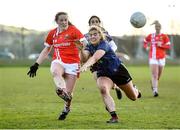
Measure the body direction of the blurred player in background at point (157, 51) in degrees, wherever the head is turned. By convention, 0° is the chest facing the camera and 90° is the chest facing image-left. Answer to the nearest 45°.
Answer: approximately 0°

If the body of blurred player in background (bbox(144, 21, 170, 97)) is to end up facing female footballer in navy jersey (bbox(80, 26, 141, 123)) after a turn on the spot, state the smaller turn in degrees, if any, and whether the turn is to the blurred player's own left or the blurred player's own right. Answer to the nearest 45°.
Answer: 0° — they already face them
